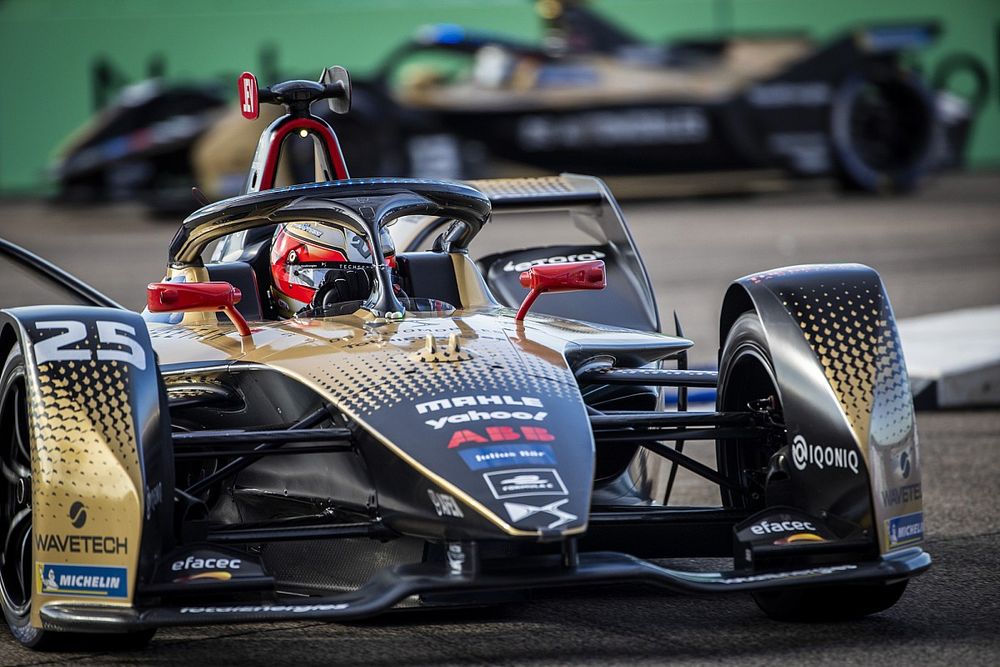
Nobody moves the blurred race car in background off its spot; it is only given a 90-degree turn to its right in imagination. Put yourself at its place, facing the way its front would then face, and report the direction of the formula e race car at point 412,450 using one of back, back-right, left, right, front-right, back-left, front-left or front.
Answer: back

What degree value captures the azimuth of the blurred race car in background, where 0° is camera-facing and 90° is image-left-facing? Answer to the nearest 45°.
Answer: approximately 90°

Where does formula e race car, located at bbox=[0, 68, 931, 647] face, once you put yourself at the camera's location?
facing the viewer and to the right of the viewer
